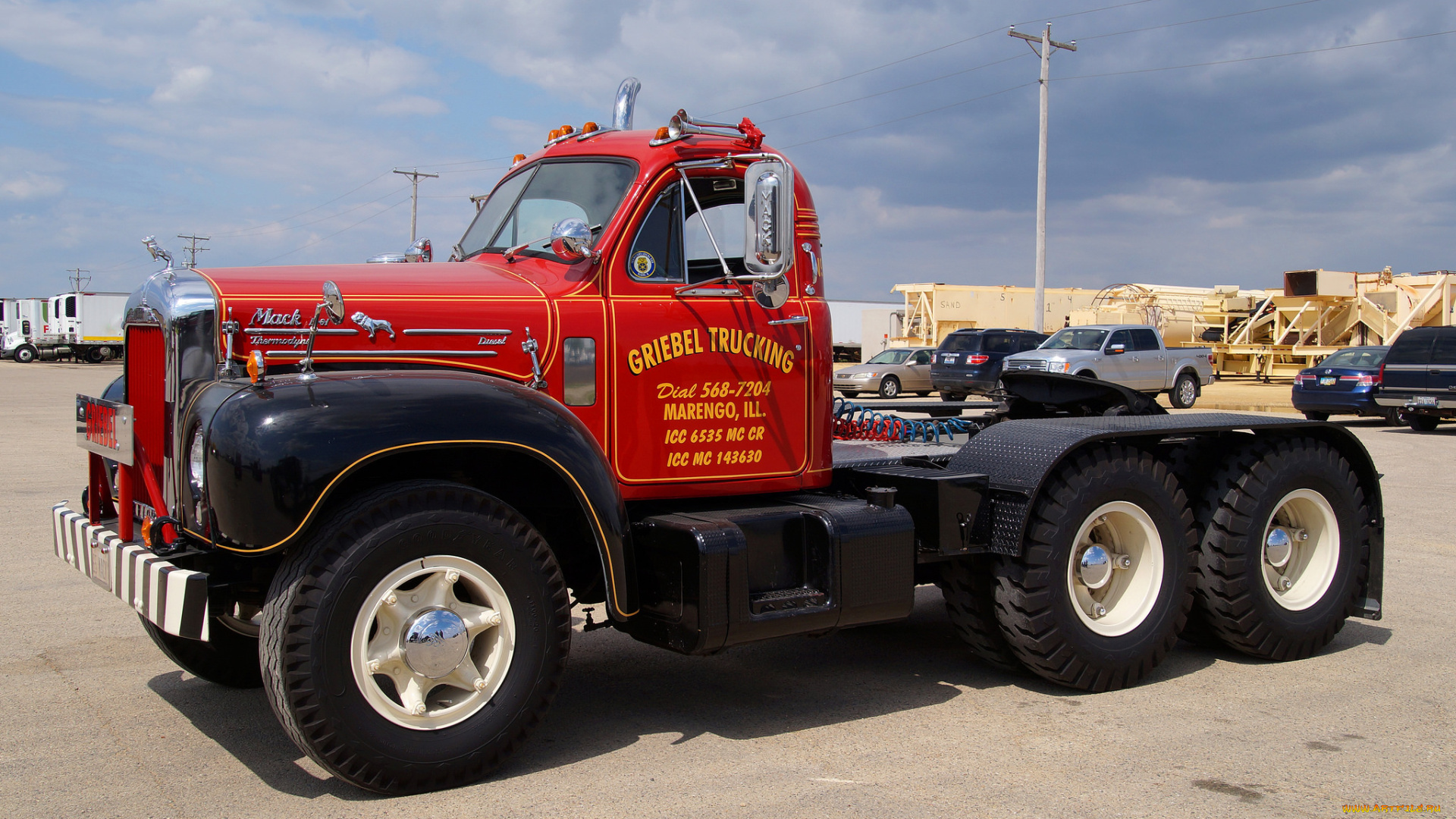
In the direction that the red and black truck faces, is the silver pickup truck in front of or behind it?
behind

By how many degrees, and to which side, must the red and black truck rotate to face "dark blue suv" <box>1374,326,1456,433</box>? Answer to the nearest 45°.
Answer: approximately 180°

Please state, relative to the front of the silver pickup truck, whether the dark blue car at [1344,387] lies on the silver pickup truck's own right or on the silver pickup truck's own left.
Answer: on the silver pickup truck's own left

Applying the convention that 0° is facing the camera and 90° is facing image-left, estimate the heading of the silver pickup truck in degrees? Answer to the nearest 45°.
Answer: approximately 45°

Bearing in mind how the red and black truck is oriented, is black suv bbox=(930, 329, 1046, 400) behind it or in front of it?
behind

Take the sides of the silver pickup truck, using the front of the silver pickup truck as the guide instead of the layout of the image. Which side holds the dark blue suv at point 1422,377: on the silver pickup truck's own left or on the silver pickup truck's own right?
on the silver pickup truck's own left

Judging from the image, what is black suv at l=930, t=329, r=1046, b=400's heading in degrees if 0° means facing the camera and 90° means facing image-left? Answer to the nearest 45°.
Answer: approximately 225°
